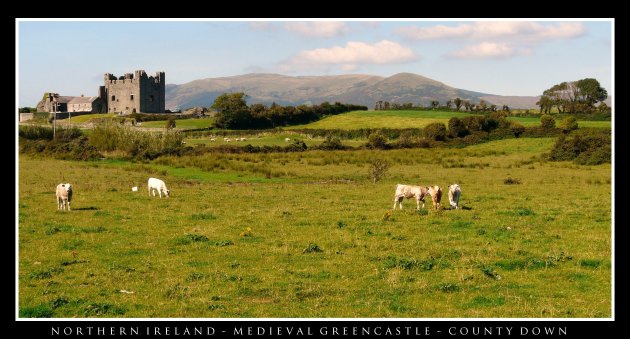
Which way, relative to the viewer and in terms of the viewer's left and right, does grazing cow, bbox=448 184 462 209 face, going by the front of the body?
facing the viewer

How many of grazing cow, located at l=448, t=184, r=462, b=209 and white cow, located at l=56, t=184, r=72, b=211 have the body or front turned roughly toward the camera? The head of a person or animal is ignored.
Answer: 2

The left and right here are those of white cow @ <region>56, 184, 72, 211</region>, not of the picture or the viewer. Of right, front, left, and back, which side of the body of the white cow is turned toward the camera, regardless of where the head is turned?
front

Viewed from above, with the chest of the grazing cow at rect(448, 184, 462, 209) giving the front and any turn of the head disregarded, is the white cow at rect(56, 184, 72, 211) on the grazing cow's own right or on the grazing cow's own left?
on the grazing cow's own right

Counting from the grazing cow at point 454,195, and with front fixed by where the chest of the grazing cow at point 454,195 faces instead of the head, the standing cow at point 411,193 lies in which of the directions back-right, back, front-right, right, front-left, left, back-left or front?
right

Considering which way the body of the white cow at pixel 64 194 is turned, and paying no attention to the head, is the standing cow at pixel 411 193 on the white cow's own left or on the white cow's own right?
on the white cow's own left

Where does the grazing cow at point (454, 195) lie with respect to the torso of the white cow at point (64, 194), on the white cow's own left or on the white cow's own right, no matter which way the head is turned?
on the white cow's own left
